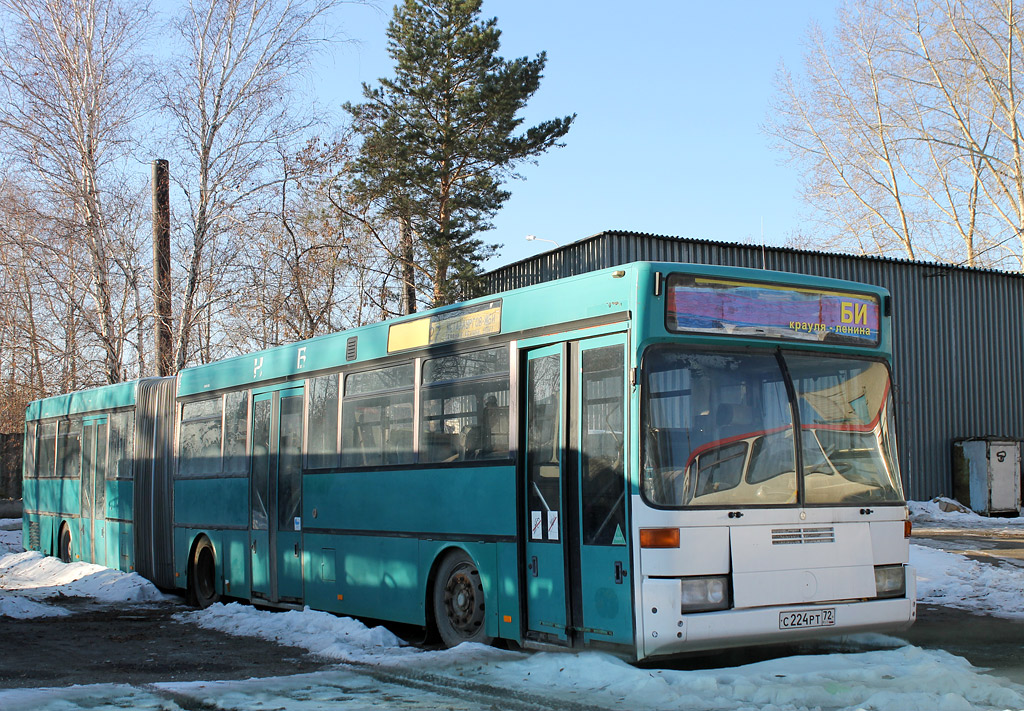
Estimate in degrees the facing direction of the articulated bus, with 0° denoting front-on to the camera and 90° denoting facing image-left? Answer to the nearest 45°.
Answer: approximately 315°

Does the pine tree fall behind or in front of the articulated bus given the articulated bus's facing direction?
behind

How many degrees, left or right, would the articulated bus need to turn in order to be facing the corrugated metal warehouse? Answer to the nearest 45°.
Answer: approximately 90° to its left

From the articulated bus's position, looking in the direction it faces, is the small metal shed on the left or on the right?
on its left
